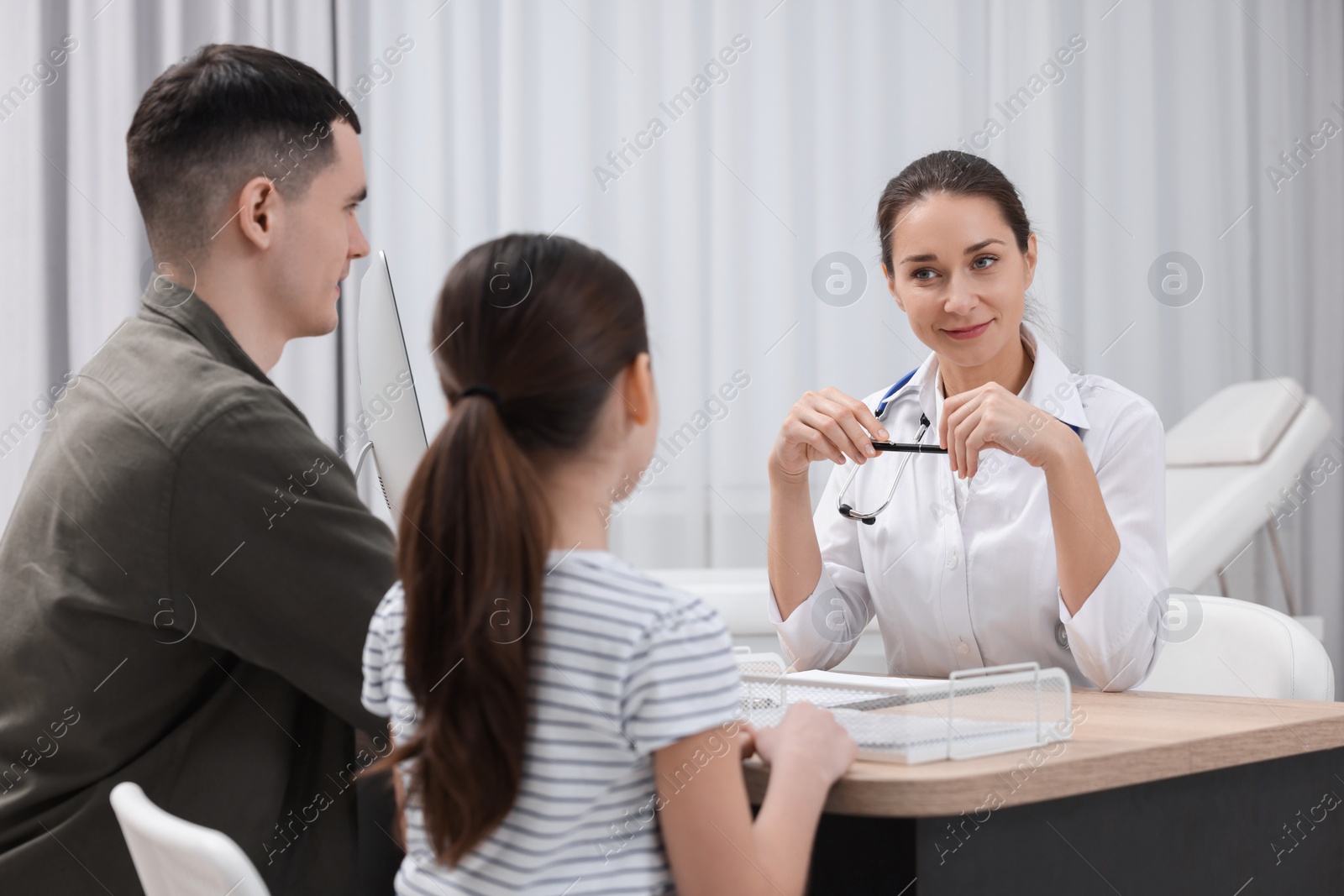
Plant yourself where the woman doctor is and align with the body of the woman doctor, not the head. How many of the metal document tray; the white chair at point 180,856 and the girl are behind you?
0

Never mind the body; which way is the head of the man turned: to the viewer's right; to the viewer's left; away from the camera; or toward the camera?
to the viewer's right

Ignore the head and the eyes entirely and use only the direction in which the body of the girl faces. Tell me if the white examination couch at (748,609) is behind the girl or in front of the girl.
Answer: in front

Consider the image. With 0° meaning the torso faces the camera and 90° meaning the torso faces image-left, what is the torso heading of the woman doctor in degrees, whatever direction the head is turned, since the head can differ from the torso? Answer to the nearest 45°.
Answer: approximately 45°

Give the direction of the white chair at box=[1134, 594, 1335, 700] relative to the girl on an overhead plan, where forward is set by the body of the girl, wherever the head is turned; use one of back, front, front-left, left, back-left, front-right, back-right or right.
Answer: front

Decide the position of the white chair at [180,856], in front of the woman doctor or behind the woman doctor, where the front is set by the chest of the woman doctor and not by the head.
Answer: in front

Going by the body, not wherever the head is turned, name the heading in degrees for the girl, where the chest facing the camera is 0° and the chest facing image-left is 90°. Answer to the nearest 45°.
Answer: approximately 225°

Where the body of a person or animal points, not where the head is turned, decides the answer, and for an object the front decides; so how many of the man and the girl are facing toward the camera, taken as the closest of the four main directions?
0

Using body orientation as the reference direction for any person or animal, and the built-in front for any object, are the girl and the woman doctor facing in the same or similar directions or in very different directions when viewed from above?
very different directions

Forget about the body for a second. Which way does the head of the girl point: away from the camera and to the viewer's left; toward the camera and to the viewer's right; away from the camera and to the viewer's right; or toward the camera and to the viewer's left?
away from the camera and to the viewer's right

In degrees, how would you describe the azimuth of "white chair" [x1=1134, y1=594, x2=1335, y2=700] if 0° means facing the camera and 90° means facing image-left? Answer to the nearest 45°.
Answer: approximately 45°

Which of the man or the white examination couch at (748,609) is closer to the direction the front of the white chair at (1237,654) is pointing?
the man

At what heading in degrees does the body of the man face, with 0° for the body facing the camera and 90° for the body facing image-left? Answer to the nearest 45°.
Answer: approximately 225°

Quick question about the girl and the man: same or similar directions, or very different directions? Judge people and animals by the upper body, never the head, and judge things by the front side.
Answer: same or similar directions
